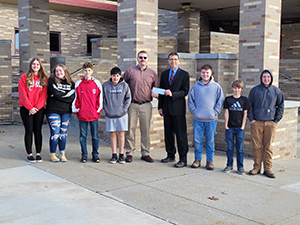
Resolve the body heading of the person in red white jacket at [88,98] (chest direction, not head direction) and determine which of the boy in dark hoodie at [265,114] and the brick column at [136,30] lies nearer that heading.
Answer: the boy in dark hoodie

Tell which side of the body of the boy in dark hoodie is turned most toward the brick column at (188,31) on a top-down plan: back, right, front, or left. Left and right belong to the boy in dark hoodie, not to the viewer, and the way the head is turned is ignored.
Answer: back

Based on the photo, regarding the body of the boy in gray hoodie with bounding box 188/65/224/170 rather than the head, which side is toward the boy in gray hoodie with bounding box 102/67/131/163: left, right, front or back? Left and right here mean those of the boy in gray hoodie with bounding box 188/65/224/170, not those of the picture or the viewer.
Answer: right

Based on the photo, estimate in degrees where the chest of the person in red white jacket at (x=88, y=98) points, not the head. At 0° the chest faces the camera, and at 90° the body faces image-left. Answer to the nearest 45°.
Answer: approximately 0°
